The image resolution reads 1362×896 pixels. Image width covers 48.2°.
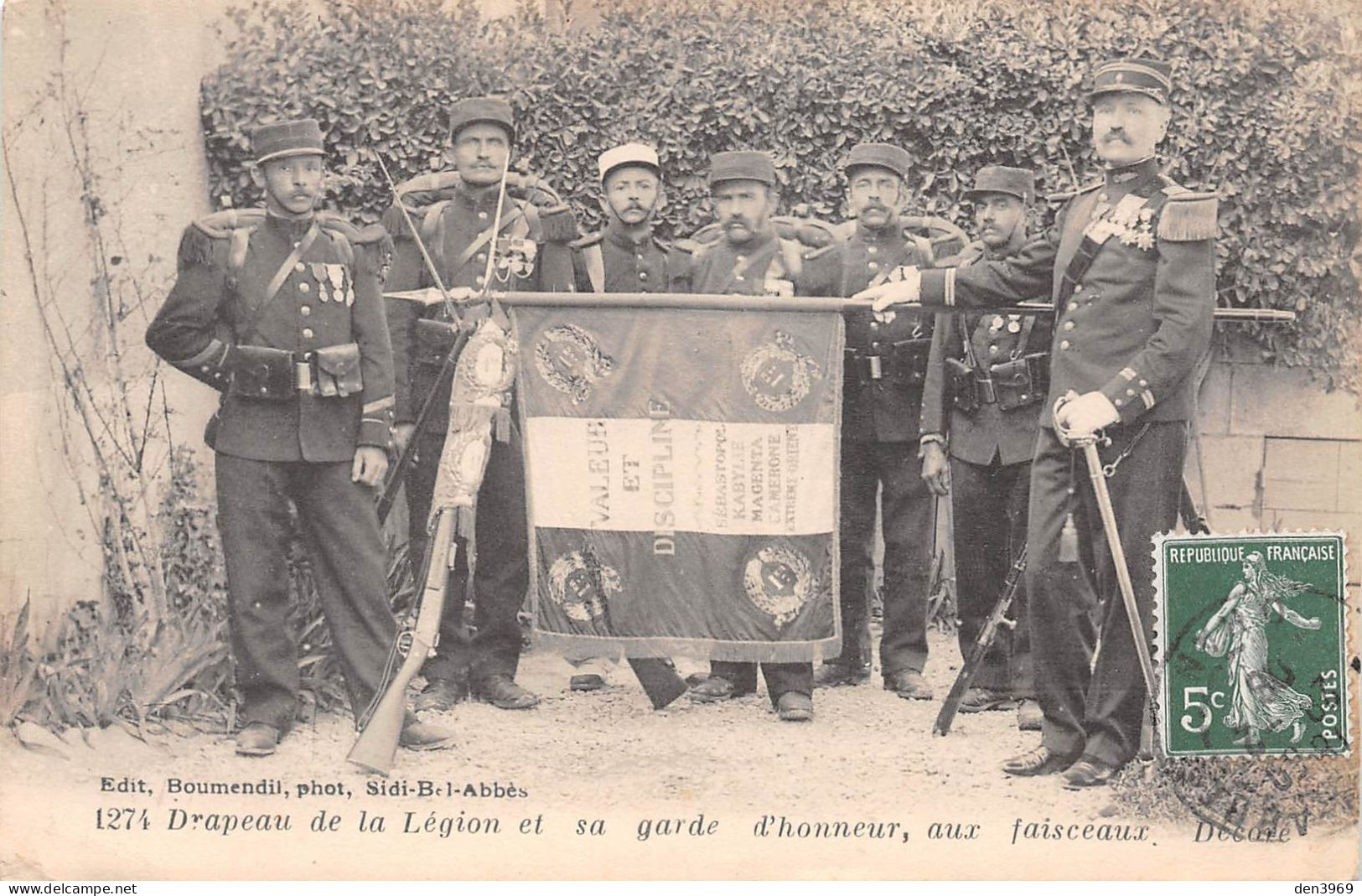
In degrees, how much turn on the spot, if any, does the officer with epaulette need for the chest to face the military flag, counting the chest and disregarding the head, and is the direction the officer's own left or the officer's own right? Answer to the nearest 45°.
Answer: approximately 45° to the officer's own right

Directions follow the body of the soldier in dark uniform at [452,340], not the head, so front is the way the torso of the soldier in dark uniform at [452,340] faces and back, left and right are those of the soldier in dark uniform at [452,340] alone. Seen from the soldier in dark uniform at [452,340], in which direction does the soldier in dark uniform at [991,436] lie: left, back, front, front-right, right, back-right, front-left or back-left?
left

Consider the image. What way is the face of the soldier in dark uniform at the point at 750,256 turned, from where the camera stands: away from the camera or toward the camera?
toward the camera

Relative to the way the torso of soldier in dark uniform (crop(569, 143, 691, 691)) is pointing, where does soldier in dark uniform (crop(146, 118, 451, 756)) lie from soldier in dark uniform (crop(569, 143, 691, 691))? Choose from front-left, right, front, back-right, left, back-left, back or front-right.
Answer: front-right

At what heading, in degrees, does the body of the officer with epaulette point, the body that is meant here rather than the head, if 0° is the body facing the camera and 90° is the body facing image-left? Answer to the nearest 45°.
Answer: approximately 45°

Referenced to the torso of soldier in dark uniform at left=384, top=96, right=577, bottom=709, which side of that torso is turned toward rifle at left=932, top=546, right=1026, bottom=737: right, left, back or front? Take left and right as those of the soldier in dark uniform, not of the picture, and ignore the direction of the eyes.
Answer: left

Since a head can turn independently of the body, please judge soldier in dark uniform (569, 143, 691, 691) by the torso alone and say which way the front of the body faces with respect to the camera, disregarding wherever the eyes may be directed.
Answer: toward the camera

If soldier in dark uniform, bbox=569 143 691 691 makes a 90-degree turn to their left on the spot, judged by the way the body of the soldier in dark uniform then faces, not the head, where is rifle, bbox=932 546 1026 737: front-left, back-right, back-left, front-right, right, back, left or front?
front-right
